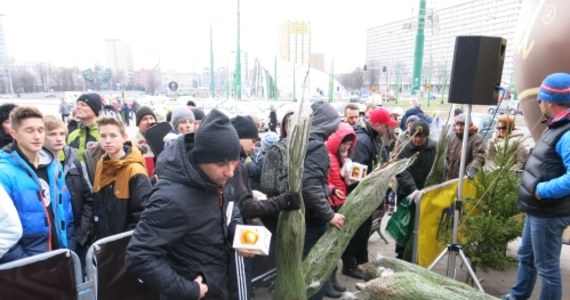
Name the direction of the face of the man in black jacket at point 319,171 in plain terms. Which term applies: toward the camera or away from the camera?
away from the camera

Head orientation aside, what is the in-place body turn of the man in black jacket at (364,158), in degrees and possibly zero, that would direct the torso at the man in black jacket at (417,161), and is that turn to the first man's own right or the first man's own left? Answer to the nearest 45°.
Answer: approximately 45° to the first man's own left

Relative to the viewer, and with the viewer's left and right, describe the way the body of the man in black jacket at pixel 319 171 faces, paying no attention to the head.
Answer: facing to the right of the viewer

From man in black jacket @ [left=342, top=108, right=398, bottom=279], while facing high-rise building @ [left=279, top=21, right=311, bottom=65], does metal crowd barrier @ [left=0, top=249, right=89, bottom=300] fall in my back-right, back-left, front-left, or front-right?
back-left
